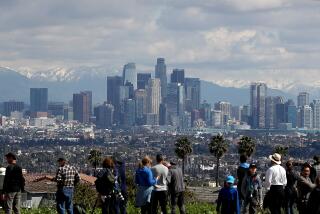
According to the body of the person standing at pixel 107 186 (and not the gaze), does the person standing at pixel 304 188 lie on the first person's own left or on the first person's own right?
on the first person's own right

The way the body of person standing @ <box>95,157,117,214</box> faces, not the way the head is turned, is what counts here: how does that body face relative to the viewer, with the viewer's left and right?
facing away from the viewer and to the right of the viewer
